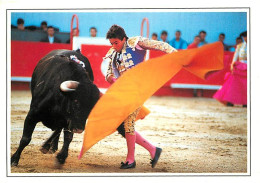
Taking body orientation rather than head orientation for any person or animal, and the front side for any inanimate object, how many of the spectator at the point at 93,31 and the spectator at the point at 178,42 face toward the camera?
2

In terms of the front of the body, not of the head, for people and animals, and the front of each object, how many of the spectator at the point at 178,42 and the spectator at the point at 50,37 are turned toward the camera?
2

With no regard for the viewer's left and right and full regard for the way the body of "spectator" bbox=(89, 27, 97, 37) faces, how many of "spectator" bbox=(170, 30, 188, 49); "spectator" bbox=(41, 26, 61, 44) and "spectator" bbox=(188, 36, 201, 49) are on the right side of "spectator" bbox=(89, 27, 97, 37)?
1

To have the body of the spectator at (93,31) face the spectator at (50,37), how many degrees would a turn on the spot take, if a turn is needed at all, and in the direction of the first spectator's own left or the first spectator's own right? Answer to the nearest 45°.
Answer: approximately 90° to the first spectator's own right

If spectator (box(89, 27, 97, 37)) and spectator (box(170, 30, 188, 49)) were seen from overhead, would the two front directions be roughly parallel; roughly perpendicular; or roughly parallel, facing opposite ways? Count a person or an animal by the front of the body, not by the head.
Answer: roughly parallel

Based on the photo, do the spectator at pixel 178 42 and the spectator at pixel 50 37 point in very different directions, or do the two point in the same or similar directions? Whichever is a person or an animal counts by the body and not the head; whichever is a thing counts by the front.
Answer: same or similar directions

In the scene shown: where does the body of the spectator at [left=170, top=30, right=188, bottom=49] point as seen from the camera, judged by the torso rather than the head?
toward the camera

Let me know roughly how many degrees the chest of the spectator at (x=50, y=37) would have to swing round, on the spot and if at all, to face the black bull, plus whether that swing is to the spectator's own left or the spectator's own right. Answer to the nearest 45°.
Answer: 0° — they already face it

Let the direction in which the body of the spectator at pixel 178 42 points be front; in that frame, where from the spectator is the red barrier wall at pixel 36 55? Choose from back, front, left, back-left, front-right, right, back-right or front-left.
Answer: front-right
